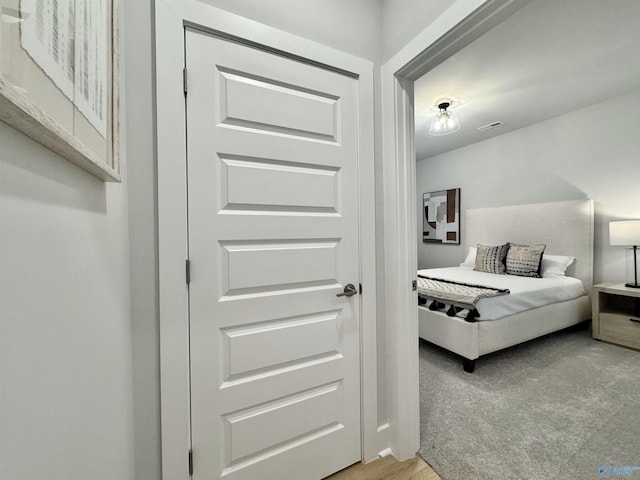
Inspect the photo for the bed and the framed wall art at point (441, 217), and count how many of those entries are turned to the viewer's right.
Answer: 0

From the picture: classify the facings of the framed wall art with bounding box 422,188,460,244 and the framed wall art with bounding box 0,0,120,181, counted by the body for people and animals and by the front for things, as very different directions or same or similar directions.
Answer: very different directions

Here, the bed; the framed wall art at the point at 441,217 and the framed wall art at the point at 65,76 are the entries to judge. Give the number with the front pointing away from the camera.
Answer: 0

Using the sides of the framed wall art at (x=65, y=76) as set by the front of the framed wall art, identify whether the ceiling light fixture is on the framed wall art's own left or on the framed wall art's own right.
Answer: on the framed wall art's own left

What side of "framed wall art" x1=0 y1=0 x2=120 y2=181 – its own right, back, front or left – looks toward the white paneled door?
left

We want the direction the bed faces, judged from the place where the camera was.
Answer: facing the viewer and to the left of the viewer

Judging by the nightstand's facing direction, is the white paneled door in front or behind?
in front

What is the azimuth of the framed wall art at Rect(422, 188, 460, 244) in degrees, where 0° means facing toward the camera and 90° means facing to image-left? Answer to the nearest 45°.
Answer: approximately 45°

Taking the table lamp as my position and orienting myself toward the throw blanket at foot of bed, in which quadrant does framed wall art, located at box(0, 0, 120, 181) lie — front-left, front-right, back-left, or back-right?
front-left

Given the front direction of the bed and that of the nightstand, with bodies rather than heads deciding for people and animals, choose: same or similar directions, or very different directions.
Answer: same or similar directions

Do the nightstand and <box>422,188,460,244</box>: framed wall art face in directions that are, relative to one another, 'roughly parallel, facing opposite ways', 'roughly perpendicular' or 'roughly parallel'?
roughly parallel

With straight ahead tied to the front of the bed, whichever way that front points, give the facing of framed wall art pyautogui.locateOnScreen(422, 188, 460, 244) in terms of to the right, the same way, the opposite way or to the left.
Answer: the same way

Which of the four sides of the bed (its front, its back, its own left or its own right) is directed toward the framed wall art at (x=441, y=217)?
right

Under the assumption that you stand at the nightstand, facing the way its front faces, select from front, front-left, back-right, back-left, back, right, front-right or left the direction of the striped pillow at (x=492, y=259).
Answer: front-right

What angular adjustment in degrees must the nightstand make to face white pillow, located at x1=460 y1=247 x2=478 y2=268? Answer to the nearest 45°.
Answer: approximately 45° to its right

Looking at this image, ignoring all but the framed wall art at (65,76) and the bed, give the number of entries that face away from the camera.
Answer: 0

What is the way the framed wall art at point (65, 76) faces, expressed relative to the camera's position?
facing the viewer and to the right of the viewer
